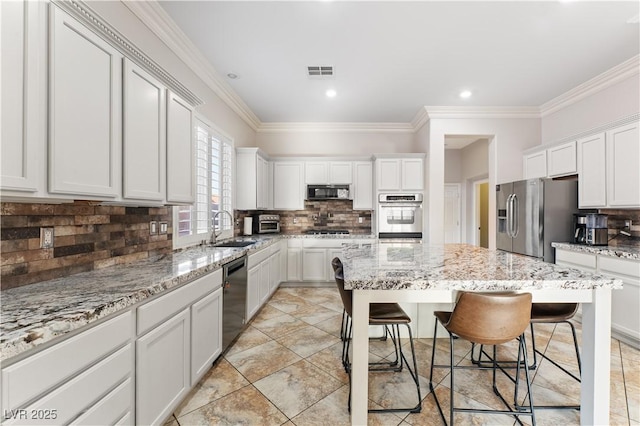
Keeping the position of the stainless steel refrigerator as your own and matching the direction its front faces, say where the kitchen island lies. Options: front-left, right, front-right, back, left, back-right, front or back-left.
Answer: front-left

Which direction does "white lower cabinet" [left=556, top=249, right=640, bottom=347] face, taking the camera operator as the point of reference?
facing the viewer and to the left of the viewer

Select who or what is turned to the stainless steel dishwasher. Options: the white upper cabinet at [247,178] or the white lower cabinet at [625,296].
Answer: the white lower cabinet

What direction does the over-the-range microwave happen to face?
toward the camera

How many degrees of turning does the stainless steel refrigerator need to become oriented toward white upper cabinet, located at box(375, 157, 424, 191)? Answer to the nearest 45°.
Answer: approximately 45° to its right

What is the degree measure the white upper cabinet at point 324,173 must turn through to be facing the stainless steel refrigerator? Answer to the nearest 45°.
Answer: approximately 45° to its left

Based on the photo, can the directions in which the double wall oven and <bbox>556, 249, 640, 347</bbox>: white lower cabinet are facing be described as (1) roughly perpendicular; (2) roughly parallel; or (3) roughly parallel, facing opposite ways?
roughly perpendicular

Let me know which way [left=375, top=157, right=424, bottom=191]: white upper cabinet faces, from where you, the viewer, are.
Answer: facing the viewer

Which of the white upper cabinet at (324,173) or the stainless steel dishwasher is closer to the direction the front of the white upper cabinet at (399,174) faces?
the stainless steel dishwasher

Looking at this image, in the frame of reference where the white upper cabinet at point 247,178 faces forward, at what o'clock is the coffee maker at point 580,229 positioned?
The coffee maker is roughly at 1 o'clock from the white upper cabinet.

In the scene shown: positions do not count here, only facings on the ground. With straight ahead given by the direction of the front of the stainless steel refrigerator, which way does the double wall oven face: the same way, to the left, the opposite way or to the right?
to the left

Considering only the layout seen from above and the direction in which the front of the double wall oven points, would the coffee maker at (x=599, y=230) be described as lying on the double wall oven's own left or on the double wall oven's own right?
on the double wall oven's own left
